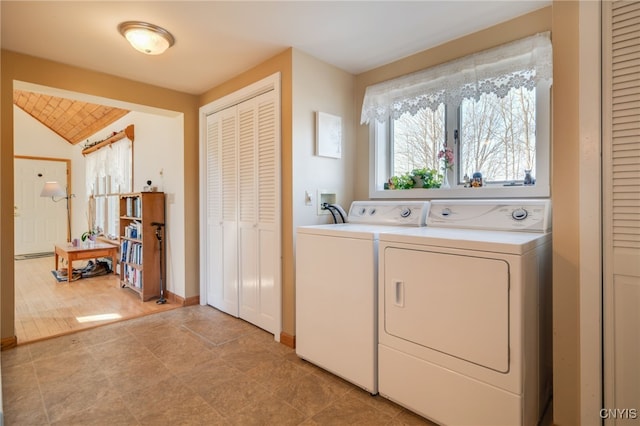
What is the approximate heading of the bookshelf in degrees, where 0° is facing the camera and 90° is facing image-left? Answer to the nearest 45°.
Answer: approximately 45°

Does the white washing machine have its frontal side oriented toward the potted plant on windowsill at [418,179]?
no

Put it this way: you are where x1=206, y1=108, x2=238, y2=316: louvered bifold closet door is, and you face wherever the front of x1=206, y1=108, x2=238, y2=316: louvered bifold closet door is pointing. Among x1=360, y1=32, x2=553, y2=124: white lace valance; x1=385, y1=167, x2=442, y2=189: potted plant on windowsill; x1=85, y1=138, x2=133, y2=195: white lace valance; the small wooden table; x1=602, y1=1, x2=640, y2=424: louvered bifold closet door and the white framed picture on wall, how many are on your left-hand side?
4

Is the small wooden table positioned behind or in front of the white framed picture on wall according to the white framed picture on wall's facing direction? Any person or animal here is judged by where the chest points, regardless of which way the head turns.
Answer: behind

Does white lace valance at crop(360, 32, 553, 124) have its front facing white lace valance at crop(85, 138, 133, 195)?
no

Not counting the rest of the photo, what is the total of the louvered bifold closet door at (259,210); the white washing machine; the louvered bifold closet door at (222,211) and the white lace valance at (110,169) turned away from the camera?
0

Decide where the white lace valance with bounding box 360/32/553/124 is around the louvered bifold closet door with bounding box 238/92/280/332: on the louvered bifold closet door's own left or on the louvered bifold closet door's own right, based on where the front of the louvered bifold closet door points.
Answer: on the louvered bifold closet door's own left

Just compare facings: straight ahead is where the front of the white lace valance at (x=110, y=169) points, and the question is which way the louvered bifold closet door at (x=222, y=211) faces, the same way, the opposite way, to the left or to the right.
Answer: the same way

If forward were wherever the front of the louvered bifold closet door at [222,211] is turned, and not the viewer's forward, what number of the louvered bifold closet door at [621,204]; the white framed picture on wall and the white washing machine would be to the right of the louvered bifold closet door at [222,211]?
0

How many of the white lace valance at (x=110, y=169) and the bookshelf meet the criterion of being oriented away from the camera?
0

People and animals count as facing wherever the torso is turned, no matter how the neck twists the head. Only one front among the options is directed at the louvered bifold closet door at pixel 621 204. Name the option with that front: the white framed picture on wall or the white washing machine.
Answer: the white framed picture on wall

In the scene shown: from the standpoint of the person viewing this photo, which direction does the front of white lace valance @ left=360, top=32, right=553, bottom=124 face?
facing the viewer and to the left of the viewer

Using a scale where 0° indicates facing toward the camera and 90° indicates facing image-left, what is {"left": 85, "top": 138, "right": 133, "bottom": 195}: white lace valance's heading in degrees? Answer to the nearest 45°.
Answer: approximately 45°

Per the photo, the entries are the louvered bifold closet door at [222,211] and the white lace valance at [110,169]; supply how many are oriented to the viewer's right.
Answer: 0
